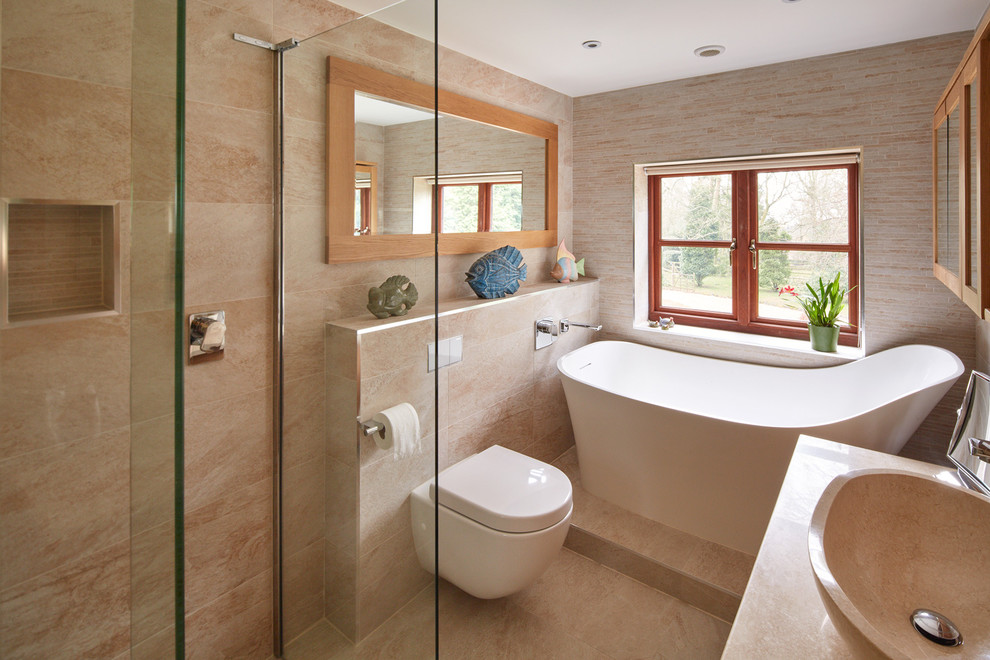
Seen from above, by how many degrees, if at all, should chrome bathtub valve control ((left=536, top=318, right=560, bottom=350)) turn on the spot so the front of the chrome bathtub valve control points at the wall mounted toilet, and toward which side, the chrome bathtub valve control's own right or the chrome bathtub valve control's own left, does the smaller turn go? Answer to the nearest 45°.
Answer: approximately 45° to the chrome bathtub valve control's own right

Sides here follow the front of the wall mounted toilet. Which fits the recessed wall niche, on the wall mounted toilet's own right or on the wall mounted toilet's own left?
on the wall mounted toilet's own right

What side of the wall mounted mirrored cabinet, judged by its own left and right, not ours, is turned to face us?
left

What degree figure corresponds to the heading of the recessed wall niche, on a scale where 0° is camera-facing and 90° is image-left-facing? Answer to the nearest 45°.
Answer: approximately 315°

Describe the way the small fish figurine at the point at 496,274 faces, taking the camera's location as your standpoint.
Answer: facing to the left of the viewer

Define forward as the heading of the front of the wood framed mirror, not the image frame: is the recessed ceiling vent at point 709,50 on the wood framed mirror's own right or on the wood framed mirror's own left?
on the wood framed mirror's own left

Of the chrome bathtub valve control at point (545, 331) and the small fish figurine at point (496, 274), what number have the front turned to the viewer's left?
1
